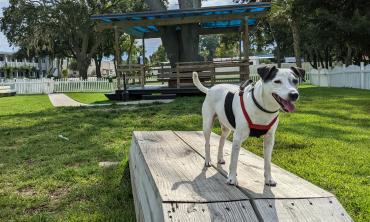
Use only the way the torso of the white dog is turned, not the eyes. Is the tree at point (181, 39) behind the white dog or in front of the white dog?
behind

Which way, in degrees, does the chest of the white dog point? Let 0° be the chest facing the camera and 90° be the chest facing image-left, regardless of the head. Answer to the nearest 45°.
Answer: approximately 315°

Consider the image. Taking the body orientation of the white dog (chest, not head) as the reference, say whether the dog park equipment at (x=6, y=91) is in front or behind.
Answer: behind

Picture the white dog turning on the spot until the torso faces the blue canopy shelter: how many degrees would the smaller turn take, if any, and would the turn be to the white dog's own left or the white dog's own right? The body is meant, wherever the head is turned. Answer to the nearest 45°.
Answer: approximately 135° to the white dog's own left

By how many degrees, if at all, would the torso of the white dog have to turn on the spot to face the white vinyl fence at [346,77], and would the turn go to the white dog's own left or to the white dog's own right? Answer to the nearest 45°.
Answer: approximately 135° to the white dog's own left

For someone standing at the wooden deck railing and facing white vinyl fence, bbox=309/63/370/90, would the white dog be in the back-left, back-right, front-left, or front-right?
back-right

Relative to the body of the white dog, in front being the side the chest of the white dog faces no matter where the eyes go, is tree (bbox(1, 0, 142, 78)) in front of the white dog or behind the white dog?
behind

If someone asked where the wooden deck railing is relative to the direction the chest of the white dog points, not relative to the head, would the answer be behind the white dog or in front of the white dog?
behind
